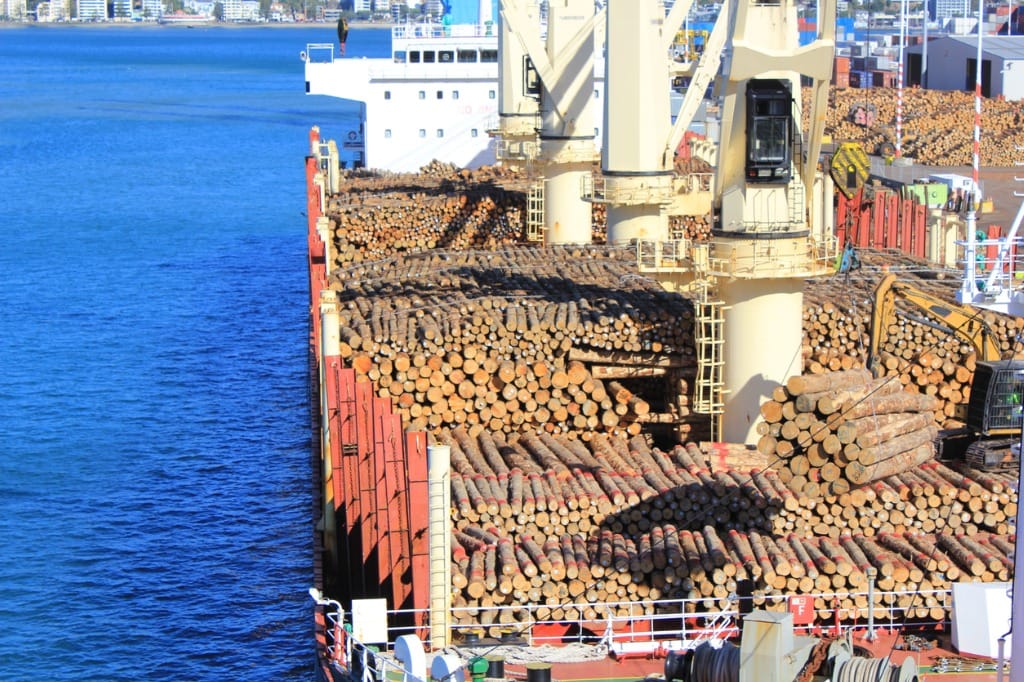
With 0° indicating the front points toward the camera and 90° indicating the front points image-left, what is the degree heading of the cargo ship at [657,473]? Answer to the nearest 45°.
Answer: approximately 0°

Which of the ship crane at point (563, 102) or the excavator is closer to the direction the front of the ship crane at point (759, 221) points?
the excavator

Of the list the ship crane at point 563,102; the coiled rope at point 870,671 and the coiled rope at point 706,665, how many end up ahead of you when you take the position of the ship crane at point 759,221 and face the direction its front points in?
2

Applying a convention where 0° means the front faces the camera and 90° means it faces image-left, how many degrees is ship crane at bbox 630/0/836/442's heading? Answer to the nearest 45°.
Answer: approximately 0°

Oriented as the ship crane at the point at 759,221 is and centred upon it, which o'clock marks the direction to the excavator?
The excavator is roughly at 10 o'clock from the ship crane.

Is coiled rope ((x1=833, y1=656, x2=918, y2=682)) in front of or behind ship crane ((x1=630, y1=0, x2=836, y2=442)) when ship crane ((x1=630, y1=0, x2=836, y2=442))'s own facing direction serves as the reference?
in front
